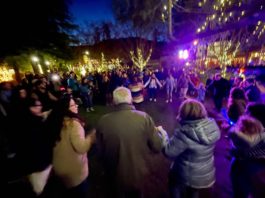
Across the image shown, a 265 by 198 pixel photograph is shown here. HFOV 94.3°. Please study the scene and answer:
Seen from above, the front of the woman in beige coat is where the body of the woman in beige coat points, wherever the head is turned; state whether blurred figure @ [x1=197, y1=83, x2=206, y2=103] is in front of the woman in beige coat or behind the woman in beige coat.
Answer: in front

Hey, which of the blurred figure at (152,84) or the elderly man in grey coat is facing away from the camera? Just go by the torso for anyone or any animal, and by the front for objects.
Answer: the elderly man in grey coat

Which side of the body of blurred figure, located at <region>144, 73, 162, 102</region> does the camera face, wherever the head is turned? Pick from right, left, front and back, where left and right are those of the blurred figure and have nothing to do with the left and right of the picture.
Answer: front

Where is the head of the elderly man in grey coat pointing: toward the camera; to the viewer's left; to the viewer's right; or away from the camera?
away from the camera

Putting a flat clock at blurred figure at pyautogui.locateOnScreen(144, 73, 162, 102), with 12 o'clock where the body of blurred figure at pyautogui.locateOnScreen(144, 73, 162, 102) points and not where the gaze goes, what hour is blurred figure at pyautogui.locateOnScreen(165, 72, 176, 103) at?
blurred figure at pyautogui.locateOnScreen(165, 72, 176, 103) is roughly at 9 o'clock from blurred figure at pyautogui.locateOnScreen(144, 73, 162, 102).

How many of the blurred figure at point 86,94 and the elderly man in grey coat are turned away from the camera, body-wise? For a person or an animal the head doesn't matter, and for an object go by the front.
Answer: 1

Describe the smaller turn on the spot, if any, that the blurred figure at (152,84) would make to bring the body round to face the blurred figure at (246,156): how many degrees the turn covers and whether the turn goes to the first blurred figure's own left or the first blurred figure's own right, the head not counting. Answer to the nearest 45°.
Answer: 0° — they already face them

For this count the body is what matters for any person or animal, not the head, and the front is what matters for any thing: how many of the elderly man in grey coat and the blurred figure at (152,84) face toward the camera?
1

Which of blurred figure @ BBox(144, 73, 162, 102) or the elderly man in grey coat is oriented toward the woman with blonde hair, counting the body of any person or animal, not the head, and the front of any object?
the blurred figure

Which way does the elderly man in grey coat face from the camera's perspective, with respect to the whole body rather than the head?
away from the camera

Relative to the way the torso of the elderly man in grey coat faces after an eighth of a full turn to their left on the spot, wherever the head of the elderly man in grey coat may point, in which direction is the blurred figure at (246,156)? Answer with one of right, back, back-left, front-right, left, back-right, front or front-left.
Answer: back-right

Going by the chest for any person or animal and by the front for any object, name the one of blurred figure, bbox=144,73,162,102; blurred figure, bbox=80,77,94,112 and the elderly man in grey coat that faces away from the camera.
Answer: the elderly man in grey coat

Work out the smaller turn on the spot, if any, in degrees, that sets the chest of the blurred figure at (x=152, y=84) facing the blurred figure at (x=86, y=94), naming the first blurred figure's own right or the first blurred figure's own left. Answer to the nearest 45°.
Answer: approximately 45° to the first blurred figure's own right

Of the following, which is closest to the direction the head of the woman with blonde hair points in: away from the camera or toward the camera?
away from the camera

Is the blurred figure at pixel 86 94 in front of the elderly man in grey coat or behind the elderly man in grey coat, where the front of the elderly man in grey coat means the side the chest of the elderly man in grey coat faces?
in front

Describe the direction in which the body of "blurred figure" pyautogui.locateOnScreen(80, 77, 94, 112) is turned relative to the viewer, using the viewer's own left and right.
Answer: facing the viewer and to the right of the viewer
